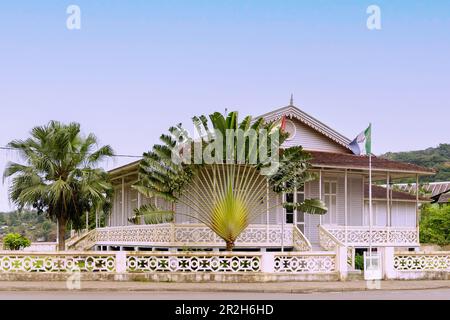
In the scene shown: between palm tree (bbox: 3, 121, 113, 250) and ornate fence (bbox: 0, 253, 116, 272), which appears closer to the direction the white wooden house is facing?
the ornate fence

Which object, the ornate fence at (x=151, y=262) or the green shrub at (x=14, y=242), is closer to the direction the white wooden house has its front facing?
the ornate fence

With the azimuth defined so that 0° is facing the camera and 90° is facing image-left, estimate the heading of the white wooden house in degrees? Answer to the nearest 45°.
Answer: approximately 0°

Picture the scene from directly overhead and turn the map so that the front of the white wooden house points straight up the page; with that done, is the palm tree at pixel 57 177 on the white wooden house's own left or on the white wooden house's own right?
on the white wooden house's own right

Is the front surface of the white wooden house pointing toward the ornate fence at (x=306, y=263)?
yes

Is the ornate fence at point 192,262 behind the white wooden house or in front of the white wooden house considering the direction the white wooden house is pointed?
in front

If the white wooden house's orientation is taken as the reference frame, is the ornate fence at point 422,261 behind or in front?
in front
